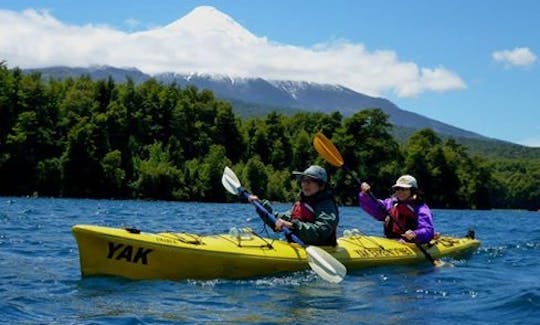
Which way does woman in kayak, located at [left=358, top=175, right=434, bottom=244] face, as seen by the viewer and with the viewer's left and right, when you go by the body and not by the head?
facing the viewer and to the left of the viewer

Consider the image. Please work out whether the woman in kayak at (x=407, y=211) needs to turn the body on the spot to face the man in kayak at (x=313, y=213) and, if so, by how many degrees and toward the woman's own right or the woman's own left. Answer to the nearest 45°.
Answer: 0° — they already face them

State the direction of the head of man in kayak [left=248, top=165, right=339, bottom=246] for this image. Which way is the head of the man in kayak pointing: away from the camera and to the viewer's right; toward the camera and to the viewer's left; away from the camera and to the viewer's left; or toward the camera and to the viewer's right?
toward the camera and to the viewer's left
